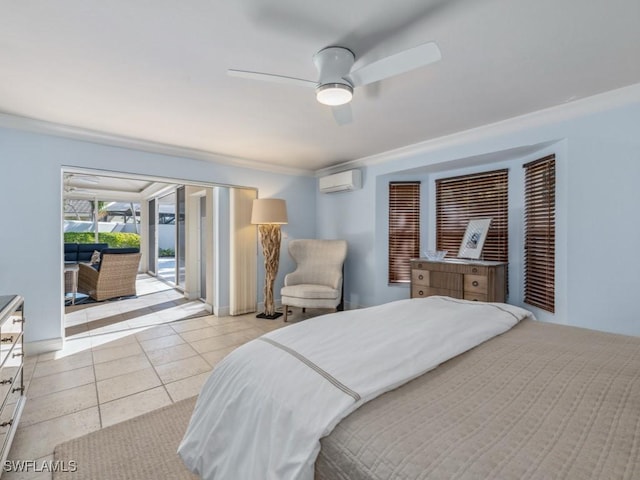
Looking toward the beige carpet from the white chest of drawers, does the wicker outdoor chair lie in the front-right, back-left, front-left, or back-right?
back-left

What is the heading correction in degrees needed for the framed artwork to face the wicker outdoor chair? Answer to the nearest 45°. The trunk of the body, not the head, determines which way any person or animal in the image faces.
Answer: approximately 45° to its right

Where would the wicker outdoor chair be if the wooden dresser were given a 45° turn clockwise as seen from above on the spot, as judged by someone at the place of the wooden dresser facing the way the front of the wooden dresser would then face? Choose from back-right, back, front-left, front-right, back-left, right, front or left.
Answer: front

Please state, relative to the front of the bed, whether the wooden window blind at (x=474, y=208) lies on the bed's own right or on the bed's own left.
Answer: on the bed's own right

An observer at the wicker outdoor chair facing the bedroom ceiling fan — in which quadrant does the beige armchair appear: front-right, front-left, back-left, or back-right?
front-left

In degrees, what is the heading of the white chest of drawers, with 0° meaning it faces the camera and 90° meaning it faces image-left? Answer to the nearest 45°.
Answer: approximately 270°

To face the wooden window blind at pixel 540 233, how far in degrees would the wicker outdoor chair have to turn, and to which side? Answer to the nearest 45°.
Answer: approximately 180°

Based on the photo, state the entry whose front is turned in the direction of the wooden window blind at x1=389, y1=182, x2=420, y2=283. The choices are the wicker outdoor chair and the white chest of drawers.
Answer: the white chest of drawers

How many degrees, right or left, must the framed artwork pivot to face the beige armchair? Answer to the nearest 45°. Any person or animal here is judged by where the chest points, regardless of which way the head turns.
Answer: approximately 45° to its right

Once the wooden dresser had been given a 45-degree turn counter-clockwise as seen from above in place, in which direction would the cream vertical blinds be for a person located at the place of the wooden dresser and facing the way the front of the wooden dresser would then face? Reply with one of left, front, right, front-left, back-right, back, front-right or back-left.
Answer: right

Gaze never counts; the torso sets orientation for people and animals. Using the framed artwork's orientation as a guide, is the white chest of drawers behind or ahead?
ahead

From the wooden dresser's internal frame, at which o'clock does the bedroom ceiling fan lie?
The bedroom ceiling fan is roughly at 11 o'clock from the wooden dresser.

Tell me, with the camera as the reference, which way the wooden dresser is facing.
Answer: facing the viewer and to the left of the viewer

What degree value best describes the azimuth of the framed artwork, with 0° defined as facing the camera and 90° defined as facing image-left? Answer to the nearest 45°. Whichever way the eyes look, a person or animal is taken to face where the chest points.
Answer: approximately 45°

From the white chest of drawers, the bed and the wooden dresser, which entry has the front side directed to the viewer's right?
the white chest of drawers

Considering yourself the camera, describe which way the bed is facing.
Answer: facing away from the viewer and to the left of the viewer

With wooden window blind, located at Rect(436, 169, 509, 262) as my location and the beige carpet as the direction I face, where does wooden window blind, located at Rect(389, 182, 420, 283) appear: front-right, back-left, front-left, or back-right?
front-right

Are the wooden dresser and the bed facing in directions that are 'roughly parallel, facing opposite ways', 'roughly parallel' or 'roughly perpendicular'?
roughly perpendicular

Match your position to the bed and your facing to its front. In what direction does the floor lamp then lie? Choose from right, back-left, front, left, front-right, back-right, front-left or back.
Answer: front
